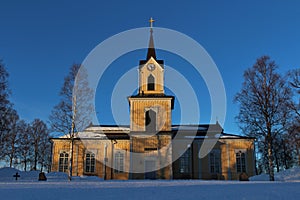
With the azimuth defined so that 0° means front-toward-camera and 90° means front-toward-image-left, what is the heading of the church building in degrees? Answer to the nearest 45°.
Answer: approximately 0°
